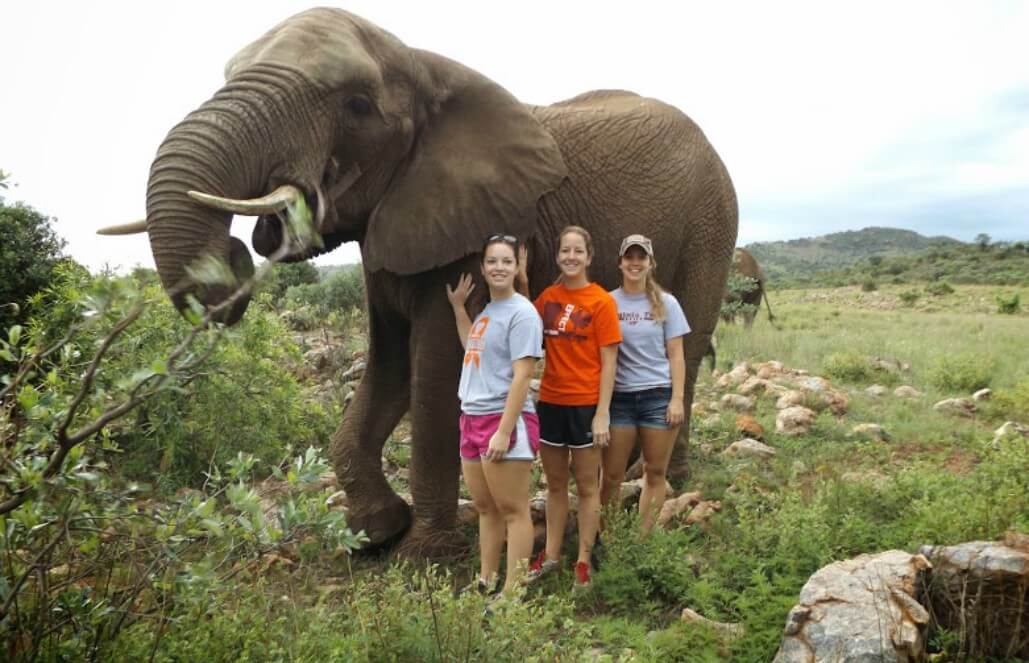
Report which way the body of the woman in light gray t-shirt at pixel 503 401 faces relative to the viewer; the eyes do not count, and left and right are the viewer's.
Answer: facing the viewer and to the left of the viewer

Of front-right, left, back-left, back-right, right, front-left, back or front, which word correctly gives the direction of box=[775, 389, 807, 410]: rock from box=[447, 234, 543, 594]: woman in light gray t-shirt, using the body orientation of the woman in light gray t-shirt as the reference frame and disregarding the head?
back

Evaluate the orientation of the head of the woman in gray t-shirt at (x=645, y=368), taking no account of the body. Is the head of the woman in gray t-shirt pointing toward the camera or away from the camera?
toward the camera

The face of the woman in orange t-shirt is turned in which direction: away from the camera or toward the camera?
toward the camera

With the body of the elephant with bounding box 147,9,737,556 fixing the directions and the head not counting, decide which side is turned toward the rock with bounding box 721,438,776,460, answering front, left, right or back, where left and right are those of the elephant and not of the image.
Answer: back

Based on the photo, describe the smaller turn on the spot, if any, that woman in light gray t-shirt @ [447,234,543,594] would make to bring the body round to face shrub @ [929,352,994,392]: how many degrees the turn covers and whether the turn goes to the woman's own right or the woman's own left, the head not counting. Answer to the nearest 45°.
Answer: approximately 180°

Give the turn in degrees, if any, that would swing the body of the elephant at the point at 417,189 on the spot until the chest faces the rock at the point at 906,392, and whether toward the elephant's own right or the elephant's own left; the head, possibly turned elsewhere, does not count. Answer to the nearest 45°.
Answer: approximately 180°

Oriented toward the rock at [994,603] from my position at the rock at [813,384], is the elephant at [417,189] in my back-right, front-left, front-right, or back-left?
front-right

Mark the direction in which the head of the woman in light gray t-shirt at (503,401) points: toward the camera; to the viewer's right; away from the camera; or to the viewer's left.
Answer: toward the camera

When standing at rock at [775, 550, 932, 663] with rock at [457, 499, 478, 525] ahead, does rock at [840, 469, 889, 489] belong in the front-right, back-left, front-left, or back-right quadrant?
front-right
